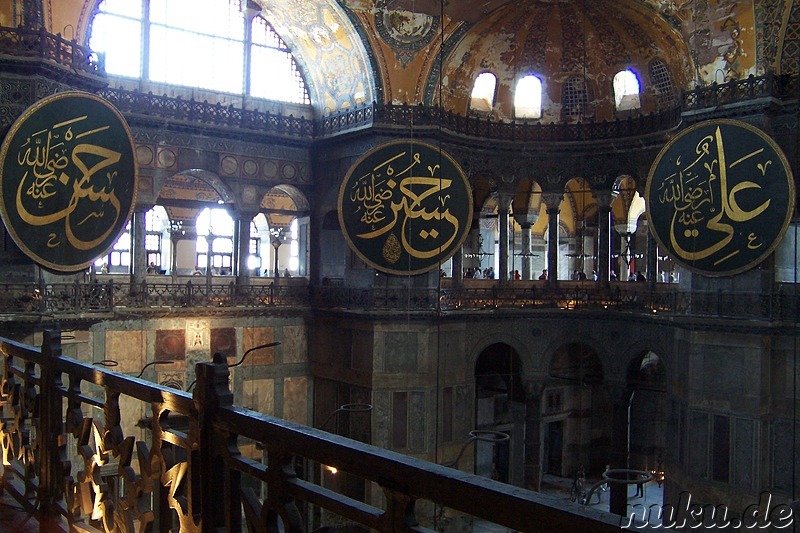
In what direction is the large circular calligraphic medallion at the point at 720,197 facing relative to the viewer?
toward the camera

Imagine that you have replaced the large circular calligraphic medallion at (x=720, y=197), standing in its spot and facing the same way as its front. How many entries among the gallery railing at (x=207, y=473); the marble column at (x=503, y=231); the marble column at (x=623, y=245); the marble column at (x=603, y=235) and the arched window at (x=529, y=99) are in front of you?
1

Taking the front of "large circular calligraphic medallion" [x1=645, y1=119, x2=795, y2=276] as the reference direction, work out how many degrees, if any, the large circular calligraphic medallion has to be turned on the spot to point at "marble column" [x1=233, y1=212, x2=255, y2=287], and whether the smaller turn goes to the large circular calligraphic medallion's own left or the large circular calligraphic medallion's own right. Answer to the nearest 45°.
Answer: approximately 90° to the large circular calligraphic medallion's own right

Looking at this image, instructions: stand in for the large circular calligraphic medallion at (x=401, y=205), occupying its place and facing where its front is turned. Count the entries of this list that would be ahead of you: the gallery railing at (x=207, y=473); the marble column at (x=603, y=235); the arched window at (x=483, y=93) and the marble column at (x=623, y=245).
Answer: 1

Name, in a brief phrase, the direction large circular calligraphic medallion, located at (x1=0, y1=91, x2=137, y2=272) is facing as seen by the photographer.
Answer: facing the viewer and to the right of the viewer

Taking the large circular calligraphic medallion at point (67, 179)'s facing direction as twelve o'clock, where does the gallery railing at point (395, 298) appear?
The gallery railing is roughly at 10 o'clock from the large circular calligraphic medallion.

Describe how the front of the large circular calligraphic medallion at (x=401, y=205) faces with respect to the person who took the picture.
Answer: facing the viewer

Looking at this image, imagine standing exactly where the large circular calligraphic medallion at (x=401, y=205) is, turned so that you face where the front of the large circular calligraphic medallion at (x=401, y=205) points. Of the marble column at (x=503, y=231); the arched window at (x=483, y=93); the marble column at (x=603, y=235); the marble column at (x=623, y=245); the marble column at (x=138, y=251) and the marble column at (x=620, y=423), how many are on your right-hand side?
1

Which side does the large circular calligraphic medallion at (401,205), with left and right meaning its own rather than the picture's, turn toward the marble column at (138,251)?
right

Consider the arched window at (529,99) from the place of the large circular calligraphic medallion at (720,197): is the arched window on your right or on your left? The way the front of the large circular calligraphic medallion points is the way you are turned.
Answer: on your right

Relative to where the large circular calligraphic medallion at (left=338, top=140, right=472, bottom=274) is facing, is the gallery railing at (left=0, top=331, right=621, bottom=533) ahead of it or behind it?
ahead

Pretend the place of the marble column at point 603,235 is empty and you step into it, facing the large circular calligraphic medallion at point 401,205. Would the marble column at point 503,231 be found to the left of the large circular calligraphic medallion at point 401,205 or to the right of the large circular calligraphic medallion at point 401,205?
right

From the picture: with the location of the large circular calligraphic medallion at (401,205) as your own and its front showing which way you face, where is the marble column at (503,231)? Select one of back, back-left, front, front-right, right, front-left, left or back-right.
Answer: back-left

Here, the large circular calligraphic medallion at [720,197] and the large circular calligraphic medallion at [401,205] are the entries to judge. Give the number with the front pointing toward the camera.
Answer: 2

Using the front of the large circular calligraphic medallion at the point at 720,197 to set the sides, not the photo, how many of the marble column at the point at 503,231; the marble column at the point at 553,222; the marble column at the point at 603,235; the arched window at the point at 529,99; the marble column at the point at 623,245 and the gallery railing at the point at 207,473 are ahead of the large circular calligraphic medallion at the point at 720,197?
1

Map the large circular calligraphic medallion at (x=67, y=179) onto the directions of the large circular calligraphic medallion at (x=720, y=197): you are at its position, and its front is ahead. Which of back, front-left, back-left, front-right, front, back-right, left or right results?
front-right
